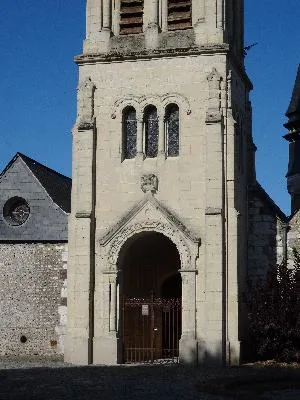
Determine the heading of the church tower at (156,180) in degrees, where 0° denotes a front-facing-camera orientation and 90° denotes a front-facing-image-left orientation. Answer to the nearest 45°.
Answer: approximately 0°
